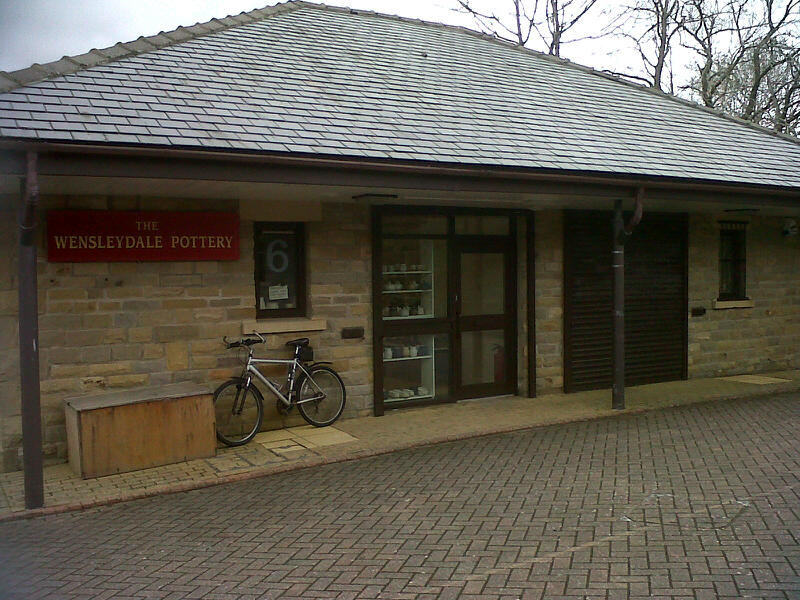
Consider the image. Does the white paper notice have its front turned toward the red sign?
no

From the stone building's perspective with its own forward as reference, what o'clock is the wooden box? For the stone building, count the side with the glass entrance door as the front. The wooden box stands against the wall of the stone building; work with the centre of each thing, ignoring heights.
The wooden box is roughly at 3 o'clock from the stone building.

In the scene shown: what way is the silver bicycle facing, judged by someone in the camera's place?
facing the viewer and to the left of the viewer

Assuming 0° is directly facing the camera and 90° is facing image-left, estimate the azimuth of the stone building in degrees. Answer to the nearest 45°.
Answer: approximately 315°

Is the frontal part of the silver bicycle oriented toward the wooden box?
yes

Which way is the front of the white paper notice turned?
toward the camera

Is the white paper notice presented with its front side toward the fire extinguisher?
no

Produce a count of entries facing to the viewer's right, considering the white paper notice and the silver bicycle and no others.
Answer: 0
